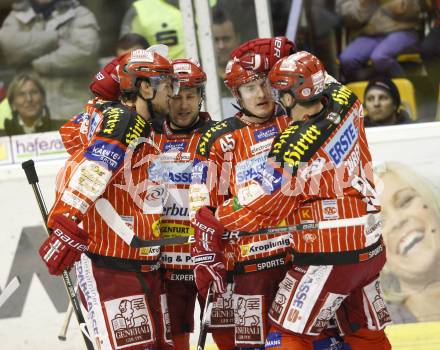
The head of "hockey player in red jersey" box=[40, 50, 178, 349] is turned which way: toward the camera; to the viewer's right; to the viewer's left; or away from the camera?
to the viewer's right

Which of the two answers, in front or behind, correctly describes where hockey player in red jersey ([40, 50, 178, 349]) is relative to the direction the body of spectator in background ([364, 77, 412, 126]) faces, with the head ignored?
in front

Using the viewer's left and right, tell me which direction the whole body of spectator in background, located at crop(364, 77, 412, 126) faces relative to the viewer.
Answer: facing the viewer and to the left of the viewer

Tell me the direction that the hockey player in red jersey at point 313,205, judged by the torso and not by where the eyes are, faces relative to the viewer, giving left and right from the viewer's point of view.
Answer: facing away from the viewer and to the left of the viewer

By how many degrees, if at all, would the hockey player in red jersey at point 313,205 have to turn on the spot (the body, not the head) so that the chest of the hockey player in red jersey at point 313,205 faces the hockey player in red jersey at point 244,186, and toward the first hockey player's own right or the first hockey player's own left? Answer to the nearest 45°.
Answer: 0° — they already face them

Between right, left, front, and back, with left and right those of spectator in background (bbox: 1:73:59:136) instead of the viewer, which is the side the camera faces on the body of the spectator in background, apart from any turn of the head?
front

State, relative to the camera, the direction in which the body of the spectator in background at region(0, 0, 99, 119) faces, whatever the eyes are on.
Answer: toward the camera

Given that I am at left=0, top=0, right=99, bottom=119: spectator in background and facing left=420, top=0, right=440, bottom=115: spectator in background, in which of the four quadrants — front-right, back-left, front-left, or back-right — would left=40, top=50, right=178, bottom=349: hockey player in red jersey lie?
front-right
